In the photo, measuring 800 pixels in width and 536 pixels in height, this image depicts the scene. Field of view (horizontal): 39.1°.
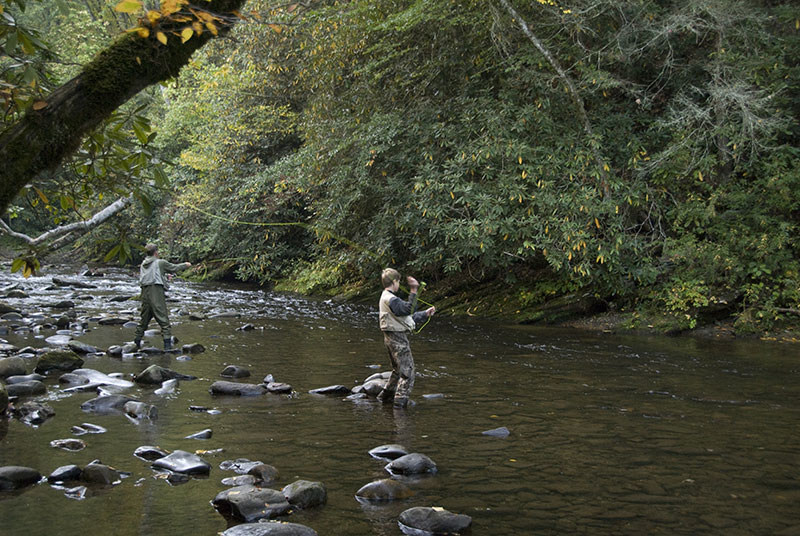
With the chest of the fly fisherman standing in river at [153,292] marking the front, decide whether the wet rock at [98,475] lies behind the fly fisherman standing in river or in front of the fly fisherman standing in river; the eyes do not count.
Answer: behind

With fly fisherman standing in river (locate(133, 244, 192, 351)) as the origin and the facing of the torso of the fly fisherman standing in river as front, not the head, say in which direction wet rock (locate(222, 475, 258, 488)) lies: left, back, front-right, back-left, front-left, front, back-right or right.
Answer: back-right

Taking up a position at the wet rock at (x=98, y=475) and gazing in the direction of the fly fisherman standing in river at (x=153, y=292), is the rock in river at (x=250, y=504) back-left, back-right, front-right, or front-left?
back-right

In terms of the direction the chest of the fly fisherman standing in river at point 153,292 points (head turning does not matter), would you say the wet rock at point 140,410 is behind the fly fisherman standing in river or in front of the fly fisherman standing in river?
behind

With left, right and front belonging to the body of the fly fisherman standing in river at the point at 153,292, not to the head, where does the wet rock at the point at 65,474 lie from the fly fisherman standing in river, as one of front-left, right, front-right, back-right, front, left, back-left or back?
back-right

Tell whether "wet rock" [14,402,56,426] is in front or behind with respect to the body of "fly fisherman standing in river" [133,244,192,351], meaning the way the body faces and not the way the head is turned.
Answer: behind

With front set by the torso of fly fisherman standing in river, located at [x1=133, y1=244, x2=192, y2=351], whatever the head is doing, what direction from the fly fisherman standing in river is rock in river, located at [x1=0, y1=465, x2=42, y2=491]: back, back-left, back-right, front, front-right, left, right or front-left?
back-right

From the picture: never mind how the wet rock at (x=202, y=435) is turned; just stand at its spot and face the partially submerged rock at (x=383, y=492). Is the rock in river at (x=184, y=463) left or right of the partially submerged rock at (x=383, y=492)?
right

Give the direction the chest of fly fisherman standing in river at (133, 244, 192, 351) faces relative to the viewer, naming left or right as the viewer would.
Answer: facing away from the viewer and to the right of the viewer

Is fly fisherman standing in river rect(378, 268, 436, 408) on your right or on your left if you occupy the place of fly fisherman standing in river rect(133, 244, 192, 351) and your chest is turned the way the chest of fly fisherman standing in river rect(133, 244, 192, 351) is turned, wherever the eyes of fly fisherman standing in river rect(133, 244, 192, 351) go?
on your right

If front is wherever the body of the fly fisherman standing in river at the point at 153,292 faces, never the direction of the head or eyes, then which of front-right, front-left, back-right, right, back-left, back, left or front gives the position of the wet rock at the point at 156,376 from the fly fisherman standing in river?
back-right
